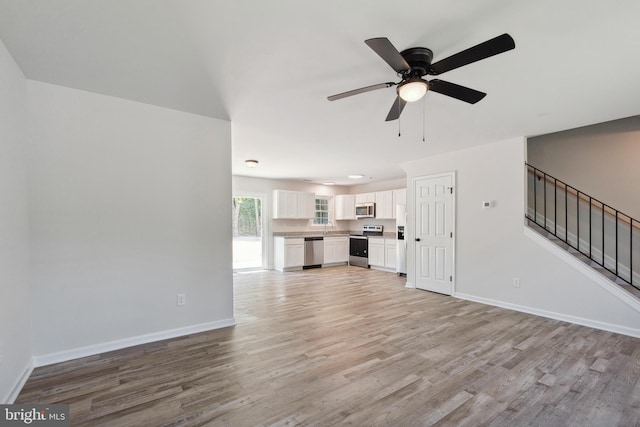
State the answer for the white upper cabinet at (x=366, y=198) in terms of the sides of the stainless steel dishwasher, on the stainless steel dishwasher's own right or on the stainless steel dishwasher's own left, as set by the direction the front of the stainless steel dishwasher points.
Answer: on the stainless steel dishwasher's own left

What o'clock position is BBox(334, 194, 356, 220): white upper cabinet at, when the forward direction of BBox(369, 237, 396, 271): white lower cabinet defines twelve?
The white upper cabinet is roughly at 3 o'clock from the white lower cabinet.

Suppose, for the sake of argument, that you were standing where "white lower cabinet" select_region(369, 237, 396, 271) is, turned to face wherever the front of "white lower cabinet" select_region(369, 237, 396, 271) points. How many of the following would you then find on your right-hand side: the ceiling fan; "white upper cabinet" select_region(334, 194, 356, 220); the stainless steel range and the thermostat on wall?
2

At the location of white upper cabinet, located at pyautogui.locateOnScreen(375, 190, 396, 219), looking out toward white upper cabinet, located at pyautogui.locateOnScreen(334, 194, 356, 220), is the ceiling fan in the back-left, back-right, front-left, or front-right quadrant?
back-left

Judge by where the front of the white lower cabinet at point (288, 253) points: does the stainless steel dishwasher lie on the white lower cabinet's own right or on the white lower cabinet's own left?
on the white lower cabinet's own left

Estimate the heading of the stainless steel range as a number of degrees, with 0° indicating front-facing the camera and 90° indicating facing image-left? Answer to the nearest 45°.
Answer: approximately 45°

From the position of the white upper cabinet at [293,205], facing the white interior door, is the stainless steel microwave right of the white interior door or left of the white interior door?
left

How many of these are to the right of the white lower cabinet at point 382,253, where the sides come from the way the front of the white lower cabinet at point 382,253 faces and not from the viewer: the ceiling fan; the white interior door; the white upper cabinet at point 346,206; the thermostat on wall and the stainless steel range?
2
